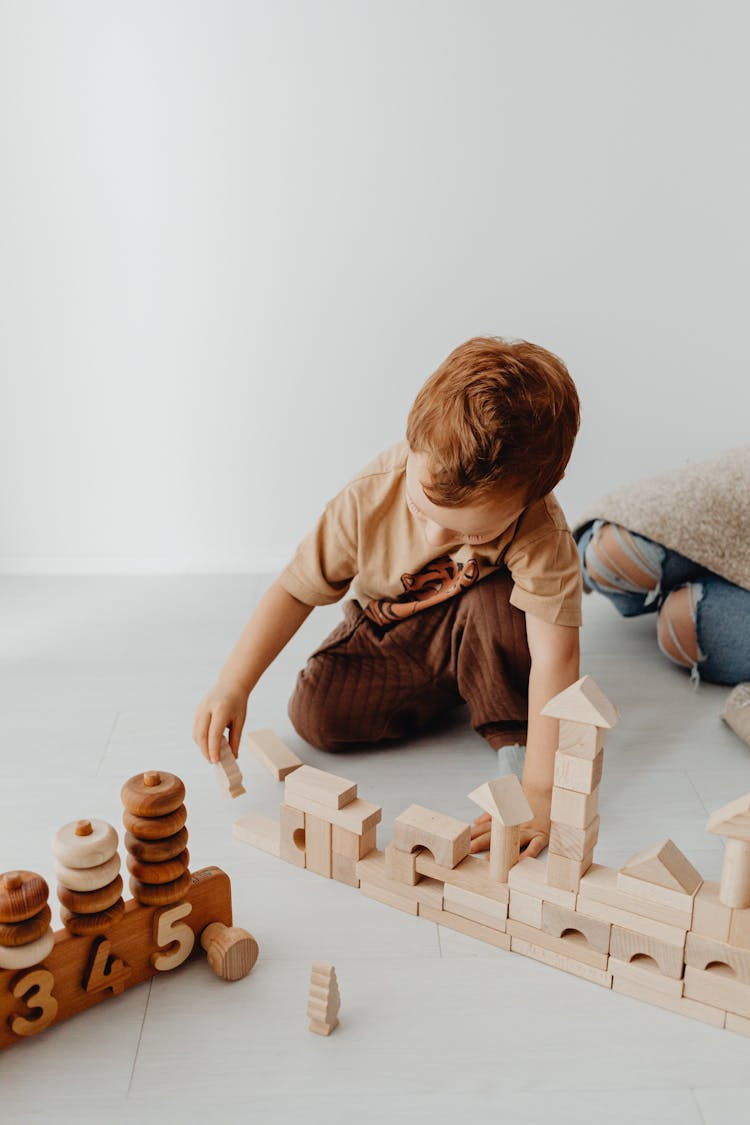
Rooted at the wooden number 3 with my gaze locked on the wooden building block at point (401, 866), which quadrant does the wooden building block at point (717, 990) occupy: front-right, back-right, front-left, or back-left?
front-right

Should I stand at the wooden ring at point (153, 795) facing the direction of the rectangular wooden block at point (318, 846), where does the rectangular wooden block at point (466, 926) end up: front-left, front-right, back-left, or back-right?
front-right

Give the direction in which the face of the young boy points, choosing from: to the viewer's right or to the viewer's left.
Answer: to the viewer's left

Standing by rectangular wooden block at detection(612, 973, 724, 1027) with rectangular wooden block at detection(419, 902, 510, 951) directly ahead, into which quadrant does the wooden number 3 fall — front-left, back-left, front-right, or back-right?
front-left

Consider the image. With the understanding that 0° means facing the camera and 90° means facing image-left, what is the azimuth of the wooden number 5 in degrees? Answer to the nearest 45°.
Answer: approximately 315°

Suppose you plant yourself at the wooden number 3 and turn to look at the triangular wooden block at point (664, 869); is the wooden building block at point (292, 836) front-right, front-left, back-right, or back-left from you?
front-left
